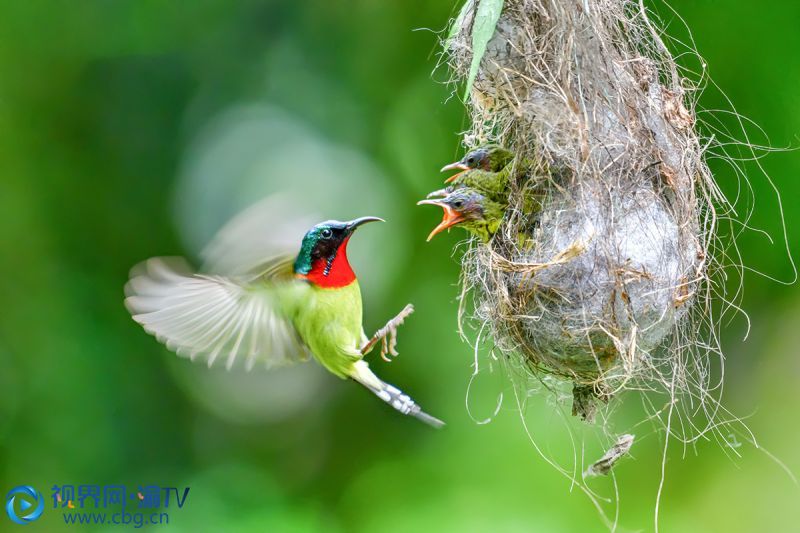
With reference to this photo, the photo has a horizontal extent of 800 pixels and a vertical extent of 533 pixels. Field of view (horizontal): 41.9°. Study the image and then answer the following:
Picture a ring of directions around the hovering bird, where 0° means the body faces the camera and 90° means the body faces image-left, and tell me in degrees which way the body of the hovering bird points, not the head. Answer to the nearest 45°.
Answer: approximately 270°
